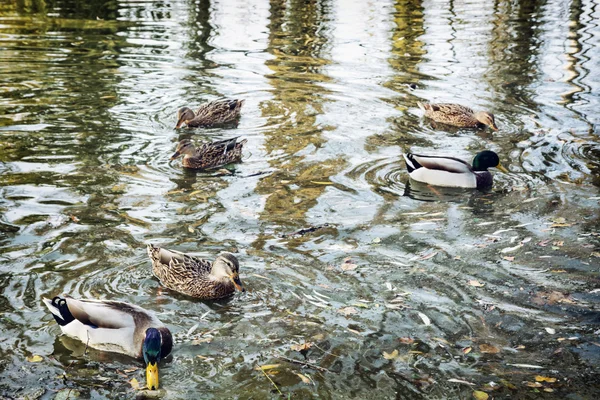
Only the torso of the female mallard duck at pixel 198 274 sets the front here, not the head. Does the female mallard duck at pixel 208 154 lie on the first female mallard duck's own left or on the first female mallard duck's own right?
on the first female mallard duck's own left

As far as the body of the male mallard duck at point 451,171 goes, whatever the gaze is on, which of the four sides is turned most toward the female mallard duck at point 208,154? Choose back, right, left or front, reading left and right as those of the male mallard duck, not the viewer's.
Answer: back

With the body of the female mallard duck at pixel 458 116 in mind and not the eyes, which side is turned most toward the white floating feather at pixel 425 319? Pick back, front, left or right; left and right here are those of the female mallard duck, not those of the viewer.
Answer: right

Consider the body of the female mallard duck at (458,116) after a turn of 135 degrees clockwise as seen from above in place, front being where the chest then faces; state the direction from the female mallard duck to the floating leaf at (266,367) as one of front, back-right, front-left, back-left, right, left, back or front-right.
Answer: front-left

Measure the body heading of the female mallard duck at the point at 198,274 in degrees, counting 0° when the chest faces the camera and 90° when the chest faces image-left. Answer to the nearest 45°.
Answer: approximately 315°

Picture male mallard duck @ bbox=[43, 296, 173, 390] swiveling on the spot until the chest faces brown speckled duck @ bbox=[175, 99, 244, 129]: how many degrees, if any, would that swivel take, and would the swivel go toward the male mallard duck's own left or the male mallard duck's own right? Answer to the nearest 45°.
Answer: approximately 135° to the male mallard duck's own left

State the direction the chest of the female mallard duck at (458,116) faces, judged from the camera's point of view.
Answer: to the viewer's right

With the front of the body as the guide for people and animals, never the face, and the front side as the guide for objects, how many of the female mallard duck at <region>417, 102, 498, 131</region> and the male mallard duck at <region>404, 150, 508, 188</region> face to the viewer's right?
2

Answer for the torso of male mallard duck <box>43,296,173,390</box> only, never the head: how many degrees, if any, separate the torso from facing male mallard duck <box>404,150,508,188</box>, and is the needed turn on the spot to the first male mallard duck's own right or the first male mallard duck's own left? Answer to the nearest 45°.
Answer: approximately 90° to the first male mallard duck's own left

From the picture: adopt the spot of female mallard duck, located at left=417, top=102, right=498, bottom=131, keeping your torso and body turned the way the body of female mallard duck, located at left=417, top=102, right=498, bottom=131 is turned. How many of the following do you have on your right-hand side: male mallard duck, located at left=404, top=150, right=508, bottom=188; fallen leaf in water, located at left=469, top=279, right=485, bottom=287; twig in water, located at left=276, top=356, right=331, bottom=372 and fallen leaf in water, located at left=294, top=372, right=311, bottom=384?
4

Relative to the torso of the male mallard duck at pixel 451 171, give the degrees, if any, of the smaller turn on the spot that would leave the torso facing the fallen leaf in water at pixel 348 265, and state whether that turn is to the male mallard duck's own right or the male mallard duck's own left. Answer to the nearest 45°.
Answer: approximately 90° to the male mallard duck's own right

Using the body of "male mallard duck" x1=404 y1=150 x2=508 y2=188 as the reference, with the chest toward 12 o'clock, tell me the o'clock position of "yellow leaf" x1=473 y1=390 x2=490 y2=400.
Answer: The yellow leaf is roughly at 3 o'clock from the male mallard duck.

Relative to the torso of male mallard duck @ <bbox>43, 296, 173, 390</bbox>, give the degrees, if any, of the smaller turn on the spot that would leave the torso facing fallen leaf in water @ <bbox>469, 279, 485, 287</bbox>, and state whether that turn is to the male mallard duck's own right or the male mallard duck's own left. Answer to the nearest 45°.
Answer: approximately 45° to the male mallard duck's own left

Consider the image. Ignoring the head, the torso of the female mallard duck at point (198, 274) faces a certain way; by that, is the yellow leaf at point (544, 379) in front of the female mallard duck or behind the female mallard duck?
in front

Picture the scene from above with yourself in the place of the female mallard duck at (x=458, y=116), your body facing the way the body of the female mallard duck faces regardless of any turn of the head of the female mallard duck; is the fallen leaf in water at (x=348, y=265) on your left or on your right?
on your right

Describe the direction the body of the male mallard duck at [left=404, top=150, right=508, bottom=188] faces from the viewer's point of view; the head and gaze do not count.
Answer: to the viewer's right
